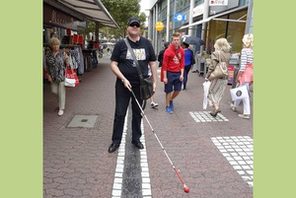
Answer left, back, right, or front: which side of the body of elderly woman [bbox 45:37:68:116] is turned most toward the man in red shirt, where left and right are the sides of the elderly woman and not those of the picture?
left

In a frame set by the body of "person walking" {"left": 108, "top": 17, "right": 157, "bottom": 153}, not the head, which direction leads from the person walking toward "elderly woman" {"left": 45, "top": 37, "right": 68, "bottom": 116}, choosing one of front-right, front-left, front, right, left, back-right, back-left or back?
back-right

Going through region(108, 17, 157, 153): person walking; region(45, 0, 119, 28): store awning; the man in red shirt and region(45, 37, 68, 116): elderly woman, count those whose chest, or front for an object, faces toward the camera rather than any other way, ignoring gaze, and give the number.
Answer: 3

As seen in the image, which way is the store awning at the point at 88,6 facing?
to the viewer's right

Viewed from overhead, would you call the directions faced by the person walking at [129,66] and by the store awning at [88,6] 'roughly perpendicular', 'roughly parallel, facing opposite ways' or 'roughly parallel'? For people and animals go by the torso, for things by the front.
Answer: roughly perpendicular

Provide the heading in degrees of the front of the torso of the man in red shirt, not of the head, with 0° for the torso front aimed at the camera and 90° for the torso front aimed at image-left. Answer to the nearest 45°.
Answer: approximately 0°

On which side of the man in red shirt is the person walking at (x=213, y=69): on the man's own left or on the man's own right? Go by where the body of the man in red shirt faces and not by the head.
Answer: on the man's own left

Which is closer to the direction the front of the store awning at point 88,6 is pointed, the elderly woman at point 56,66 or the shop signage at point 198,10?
the shop signage

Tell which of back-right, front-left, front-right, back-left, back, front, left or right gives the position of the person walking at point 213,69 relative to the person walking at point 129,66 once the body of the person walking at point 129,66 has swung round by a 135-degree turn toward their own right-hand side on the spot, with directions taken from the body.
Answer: right

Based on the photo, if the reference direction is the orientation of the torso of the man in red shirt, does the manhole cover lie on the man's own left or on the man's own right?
on the man's own right

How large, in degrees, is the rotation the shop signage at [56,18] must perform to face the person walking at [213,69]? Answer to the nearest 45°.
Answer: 0° — it already faces them
